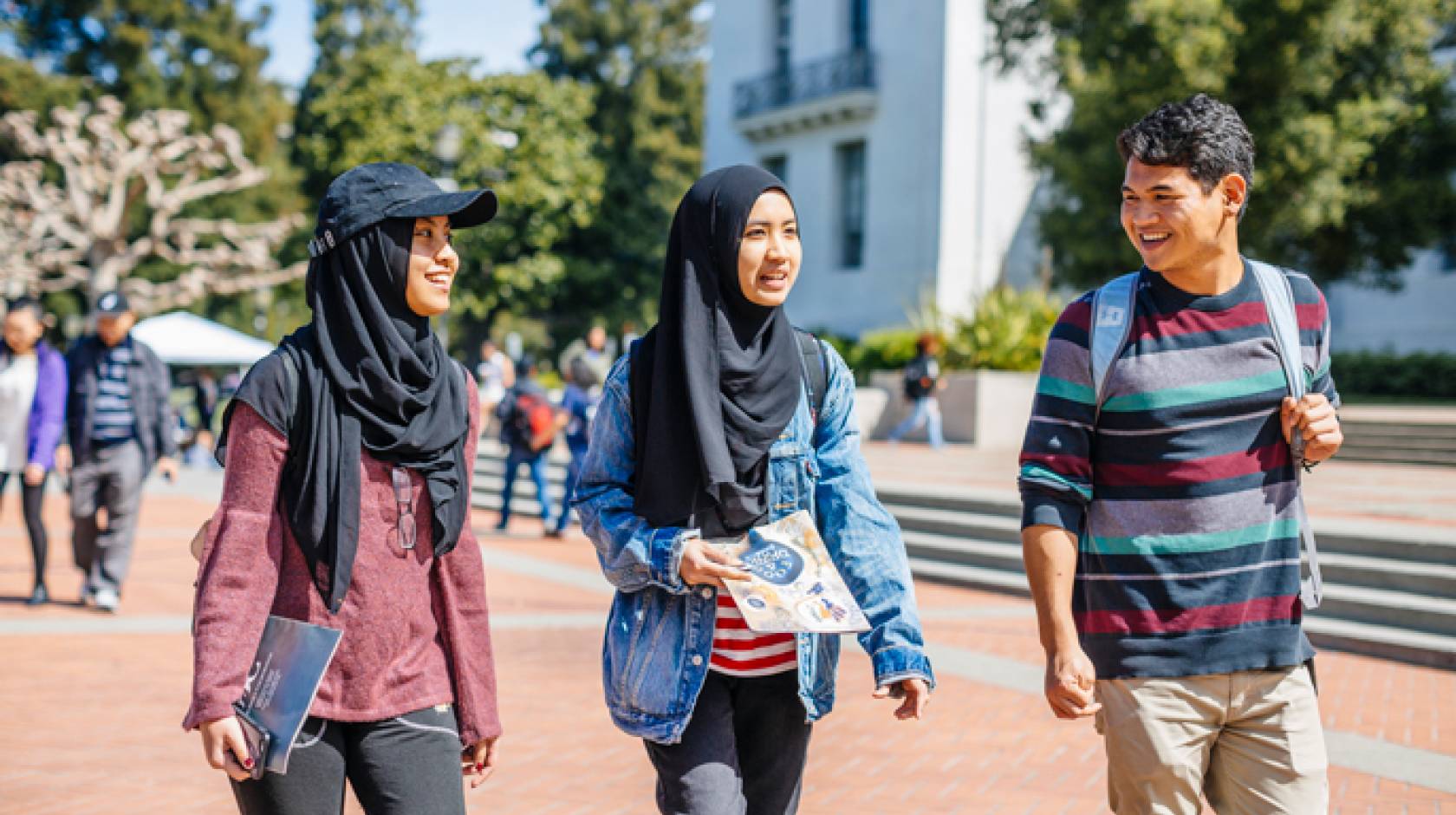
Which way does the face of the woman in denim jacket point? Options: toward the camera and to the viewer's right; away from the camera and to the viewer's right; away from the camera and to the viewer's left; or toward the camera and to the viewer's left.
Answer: toward the camera and to the viewer's right

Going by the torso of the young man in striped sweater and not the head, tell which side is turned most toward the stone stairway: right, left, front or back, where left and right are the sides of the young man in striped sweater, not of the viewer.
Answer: back

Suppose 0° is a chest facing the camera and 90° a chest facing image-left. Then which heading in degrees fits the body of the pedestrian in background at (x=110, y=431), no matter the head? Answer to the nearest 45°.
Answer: approximately 0°

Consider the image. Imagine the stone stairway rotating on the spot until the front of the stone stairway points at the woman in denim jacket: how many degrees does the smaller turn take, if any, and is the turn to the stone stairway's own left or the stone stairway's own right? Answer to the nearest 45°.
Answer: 0° — it already faces them

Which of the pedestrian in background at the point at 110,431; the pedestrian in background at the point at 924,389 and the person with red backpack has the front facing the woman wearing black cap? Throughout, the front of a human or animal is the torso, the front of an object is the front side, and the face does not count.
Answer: the pedestrian in background at the point at 110,431

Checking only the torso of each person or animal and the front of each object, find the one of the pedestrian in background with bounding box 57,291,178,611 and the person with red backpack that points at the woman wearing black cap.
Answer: the pedestrian in background

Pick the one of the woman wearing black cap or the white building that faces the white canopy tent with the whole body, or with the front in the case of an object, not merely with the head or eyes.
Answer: the white building

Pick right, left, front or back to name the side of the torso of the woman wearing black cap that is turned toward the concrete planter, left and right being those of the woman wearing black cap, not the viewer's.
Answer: left
